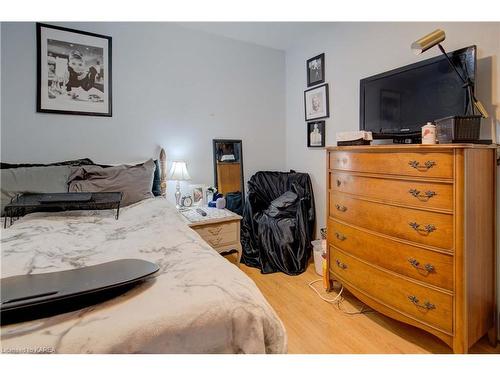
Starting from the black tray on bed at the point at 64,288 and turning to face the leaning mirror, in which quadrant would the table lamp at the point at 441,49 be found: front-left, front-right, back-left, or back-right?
front-right

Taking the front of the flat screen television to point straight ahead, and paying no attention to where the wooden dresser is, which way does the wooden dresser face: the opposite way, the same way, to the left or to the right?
the same way

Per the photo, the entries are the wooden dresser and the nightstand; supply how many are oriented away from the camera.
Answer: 0

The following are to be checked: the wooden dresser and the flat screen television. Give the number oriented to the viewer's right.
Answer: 0

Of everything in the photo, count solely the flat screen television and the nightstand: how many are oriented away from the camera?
0

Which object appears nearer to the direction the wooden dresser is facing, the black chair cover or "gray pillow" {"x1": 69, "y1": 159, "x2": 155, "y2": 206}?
the gray pillow

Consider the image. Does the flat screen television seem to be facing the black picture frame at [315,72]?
no

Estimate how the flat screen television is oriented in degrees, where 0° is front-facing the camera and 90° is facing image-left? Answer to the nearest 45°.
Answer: approximately 45°
